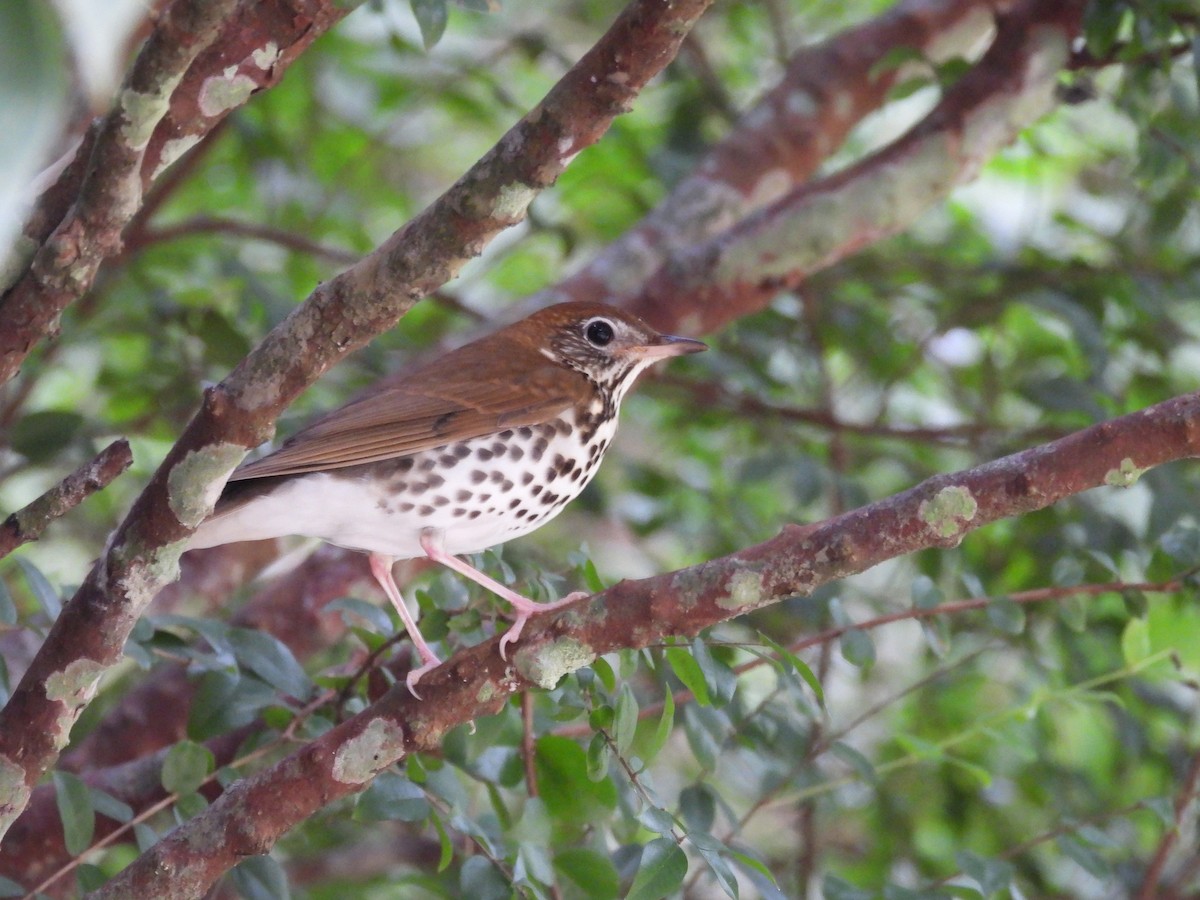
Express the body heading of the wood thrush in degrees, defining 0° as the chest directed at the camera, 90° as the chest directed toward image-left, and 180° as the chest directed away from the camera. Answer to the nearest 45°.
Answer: approximately 270°

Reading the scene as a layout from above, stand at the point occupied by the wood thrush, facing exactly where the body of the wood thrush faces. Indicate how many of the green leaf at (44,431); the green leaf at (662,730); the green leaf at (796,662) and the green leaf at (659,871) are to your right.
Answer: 3

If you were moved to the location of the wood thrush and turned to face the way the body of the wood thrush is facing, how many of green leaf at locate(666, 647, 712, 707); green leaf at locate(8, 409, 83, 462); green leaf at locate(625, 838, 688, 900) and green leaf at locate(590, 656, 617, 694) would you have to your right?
3

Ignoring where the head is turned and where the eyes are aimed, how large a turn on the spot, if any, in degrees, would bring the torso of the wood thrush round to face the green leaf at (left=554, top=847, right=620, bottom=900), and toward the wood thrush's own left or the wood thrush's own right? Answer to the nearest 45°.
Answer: approximately 90° to the wood thrush's own right

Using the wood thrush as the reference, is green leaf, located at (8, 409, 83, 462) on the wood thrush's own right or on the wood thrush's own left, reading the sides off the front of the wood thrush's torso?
on the wood thrush's own left

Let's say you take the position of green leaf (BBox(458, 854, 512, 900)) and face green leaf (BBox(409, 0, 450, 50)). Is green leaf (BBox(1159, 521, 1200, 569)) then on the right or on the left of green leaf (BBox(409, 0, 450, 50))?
right

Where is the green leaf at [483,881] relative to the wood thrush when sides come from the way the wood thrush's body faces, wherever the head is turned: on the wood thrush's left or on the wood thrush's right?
on the wood thrush's right

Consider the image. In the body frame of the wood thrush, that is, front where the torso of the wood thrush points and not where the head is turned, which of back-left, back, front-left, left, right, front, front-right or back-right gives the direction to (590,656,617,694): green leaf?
front
